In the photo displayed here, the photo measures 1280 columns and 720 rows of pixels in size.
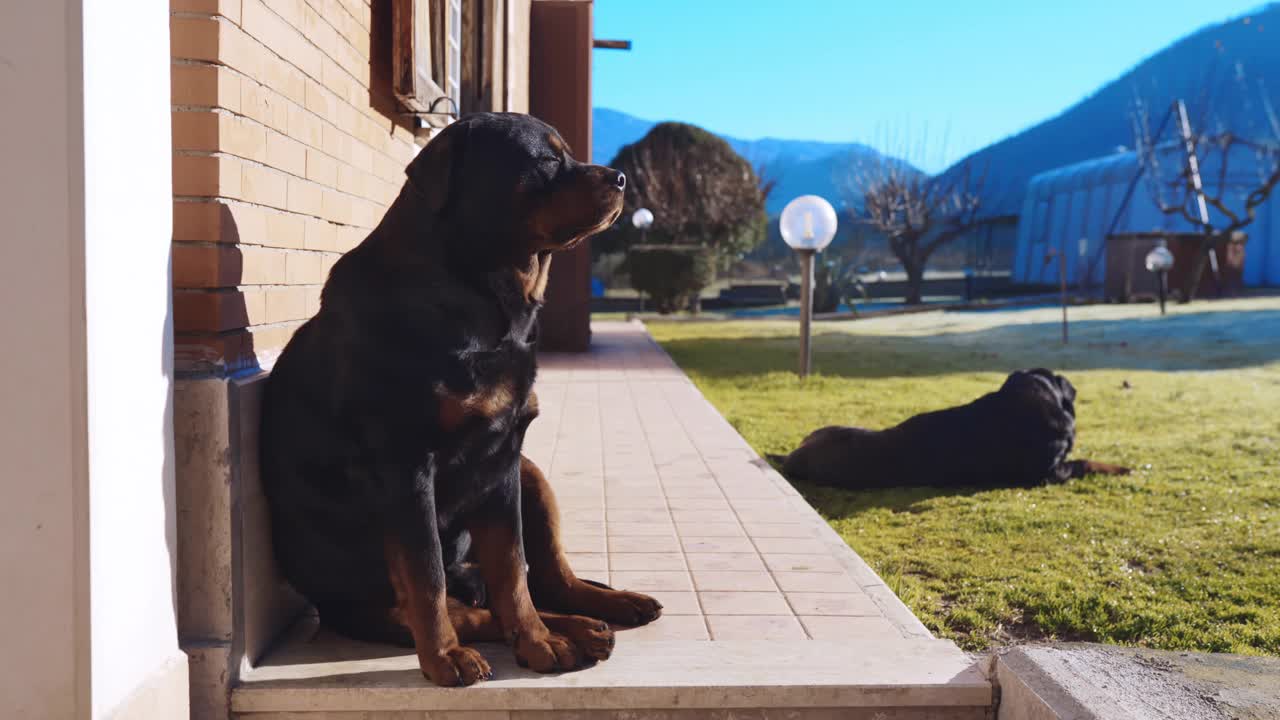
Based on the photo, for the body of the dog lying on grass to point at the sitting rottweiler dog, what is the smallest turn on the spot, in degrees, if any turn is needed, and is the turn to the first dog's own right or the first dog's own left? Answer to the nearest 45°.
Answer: approximately 90° to the first dog's own right

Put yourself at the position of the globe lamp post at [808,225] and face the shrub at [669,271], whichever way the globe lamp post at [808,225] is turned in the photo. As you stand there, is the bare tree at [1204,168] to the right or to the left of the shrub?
right

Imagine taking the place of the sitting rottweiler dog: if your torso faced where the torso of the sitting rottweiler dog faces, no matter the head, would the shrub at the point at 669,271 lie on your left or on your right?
on your left

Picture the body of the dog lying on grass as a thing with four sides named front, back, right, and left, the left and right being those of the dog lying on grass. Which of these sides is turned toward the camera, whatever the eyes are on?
right

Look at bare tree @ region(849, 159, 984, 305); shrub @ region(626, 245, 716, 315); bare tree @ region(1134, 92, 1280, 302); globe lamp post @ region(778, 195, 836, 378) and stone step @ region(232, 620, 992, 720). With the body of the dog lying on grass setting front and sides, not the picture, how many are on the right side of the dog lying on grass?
1

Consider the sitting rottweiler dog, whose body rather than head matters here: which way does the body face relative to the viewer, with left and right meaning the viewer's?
facing the viewer and to the right of the viewer

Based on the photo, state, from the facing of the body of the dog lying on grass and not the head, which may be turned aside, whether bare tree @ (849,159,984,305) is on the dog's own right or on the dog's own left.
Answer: on the dog's own left

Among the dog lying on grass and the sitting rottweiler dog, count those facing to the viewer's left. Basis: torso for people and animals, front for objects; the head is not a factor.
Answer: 0

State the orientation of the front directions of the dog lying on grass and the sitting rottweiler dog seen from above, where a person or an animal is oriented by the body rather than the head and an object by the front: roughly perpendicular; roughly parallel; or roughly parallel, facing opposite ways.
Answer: roughly parallel

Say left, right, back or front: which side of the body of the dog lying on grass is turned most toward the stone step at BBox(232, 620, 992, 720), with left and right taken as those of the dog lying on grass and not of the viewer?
right

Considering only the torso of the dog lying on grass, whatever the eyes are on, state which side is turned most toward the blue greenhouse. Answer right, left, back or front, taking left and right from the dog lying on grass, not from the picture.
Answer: left
